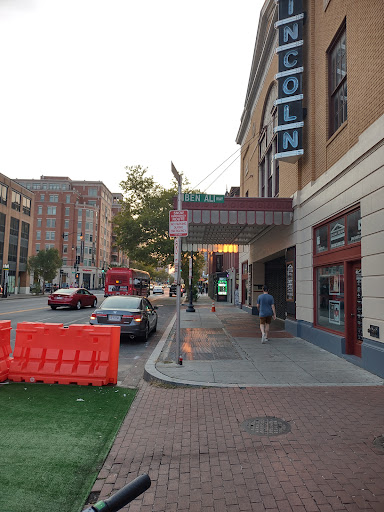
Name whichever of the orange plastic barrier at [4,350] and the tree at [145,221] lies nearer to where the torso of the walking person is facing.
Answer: the tree

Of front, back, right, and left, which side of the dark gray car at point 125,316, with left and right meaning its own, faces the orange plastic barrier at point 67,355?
back

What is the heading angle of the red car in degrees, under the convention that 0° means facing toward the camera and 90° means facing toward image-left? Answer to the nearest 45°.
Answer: approximately 225°

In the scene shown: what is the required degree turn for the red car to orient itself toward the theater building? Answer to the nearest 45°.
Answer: approximately 90° to its right

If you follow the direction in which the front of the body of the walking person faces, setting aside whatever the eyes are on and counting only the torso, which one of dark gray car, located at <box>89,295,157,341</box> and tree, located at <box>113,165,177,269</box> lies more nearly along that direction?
the tree

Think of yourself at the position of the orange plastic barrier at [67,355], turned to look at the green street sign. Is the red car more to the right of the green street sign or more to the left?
left

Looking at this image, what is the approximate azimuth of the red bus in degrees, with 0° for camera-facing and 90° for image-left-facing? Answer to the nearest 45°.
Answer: approximately 225°

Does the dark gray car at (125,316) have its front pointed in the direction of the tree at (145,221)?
yes

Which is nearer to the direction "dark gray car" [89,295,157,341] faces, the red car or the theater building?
the red car

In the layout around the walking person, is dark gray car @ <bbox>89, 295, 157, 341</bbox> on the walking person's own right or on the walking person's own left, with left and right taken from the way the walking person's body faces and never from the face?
on the walking person's own left

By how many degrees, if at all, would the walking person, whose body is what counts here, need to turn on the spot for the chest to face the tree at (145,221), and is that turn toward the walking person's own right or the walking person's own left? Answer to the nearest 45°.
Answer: approximately 45° to the walking person's own left

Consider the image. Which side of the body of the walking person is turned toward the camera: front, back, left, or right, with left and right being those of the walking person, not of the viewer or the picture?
back

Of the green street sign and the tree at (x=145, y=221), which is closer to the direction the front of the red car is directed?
the tree

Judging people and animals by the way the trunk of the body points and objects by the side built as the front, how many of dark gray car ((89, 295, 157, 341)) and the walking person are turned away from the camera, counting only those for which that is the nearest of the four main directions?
2

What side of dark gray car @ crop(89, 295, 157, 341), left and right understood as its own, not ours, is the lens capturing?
back
